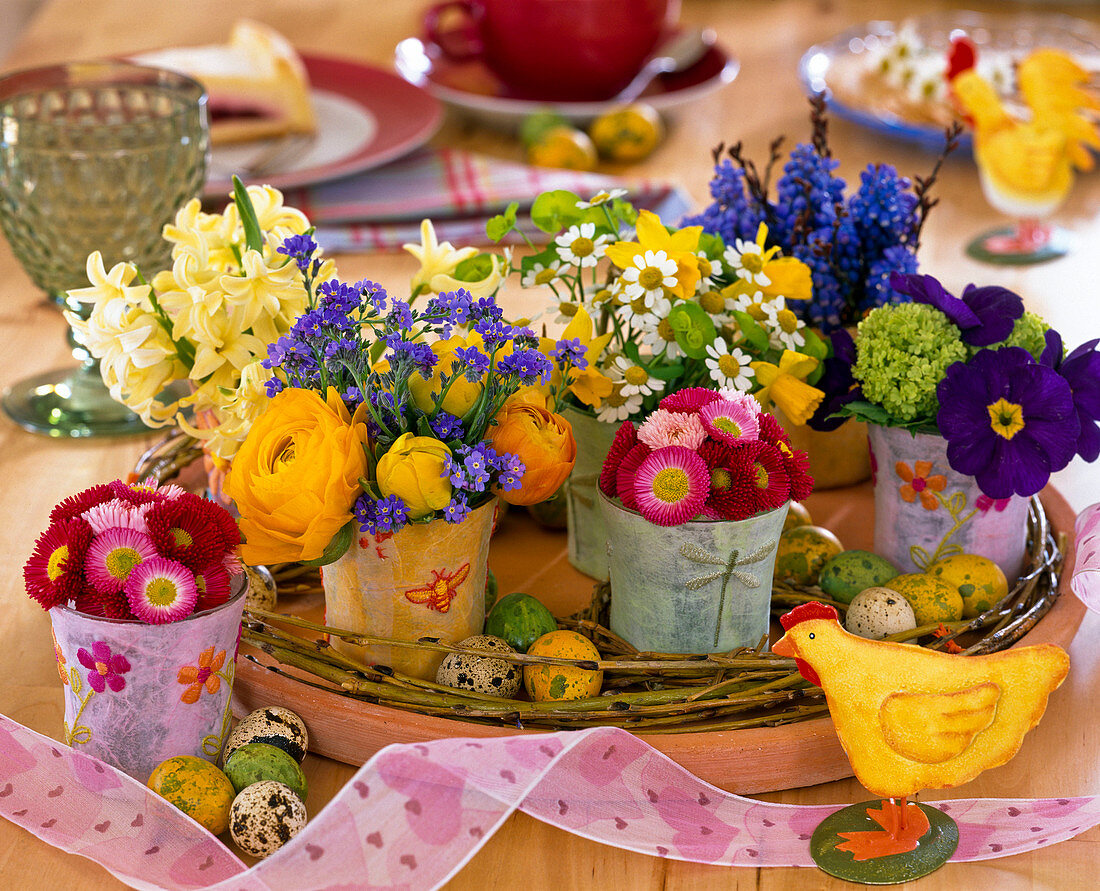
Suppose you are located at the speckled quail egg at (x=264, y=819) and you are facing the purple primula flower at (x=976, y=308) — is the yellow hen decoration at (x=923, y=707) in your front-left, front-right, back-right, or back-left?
front-right

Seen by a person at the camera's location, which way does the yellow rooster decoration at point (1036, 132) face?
facing to the left of the viewer

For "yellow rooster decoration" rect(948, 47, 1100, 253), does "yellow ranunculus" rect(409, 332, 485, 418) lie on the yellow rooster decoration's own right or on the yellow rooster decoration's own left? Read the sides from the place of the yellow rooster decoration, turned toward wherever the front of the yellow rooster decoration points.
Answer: on the yellow rooster decoration's own left

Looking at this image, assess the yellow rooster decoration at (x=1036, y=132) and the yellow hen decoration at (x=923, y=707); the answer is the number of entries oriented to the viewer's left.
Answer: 2

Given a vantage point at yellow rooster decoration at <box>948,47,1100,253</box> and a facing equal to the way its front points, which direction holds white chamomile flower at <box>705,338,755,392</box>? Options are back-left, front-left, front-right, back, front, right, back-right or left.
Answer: left

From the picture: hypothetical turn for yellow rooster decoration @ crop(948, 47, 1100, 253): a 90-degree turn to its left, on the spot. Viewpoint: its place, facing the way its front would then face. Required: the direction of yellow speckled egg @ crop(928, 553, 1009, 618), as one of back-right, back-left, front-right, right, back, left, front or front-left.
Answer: front

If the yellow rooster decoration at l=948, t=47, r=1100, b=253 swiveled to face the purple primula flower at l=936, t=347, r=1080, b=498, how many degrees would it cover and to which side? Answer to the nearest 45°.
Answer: approximately 90° to its left

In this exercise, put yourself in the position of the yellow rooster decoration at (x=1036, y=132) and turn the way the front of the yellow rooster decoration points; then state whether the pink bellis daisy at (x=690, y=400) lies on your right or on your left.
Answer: on your left

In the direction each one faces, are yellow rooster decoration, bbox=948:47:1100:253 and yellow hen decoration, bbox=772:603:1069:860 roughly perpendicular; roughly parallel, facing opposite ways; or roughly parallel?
roughly parallel

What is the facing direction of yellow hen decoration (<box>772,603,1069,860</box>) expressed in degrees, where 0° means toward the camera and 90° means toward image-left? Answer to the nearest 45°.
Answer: approximately 90°
